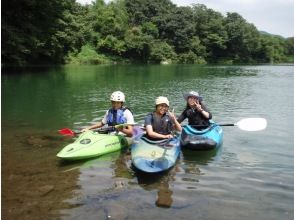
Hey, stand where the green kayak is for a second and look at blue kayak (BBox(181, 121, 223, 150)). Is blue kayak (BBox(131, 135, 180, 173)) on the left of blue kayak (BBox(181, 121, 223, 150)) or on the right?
right

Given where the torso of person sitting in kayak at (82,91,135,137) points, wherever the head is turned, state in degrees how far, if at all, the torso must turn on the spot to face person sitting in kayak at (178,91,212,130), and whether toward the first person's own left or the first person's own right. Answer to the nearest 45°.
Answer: approximately 135° to the first person's own left

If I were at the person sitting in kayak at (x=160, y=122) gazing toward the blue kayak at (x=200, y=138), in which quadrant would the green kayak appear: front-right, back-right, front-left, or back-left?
back-left

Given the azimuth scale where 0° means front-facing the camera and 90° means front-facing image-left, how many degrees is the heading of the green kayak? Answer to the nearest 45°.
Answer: approximately 45°

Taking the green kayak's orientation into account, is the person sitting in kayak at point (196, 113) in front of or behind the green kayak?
behind

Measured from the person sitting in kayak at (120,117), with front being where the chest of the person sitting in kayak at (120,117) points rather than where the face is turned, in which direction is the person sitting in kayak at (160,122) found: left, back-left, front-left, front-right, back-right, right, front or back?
left

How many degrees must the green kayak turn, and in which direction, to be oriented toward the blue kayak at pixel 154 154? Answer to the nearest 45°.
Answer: approximately 90° to its left

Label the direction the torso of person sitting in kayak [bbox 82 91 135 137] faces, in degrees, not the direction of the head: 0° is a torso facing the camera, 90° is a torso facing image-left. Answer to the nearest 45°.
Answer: approximately 45°
